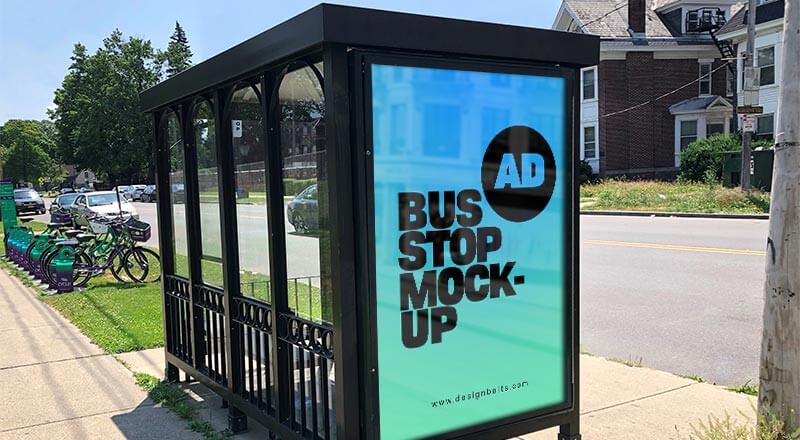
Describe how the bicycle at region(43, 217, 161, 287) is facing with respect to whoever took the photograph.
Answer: facing to the right of the viewer

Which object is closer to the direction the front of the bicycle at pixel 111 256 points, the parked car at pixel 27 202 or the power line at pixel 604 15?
the power line

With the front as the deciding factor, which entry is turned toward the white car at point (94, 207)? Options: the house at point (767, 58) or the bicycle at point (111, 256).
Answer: the house

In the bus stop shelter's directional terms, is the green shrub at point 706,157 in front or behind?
in front

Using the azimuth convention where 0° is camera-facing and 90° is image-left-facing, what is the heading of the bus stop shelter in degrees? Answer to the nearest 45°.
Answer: approximately 225°

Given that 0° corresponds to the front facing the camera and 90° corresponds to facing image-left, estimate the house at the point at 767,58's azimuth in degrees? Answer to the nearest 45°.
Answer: approximately 45°
